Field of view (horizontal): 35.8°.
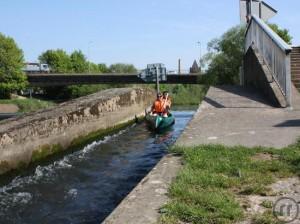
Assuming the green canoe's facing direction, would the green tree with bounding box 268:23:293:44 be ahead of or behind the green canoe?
behind

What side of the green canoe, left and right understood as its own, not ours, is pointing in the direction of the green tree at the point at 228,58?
back

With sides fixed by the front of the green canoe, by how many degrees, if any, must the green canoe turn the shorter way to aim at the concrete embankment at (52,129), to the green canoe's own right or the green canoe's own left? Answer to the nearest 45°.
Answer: approximately 45° to the green canoe's own right

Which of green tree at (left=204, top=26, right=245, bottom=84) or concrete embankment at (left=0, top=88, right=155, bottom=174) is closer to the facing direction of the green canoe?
the concrete embankment

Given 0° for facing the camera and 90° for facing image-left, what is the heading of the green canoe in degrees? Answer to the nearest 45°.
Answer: approximately 0°
